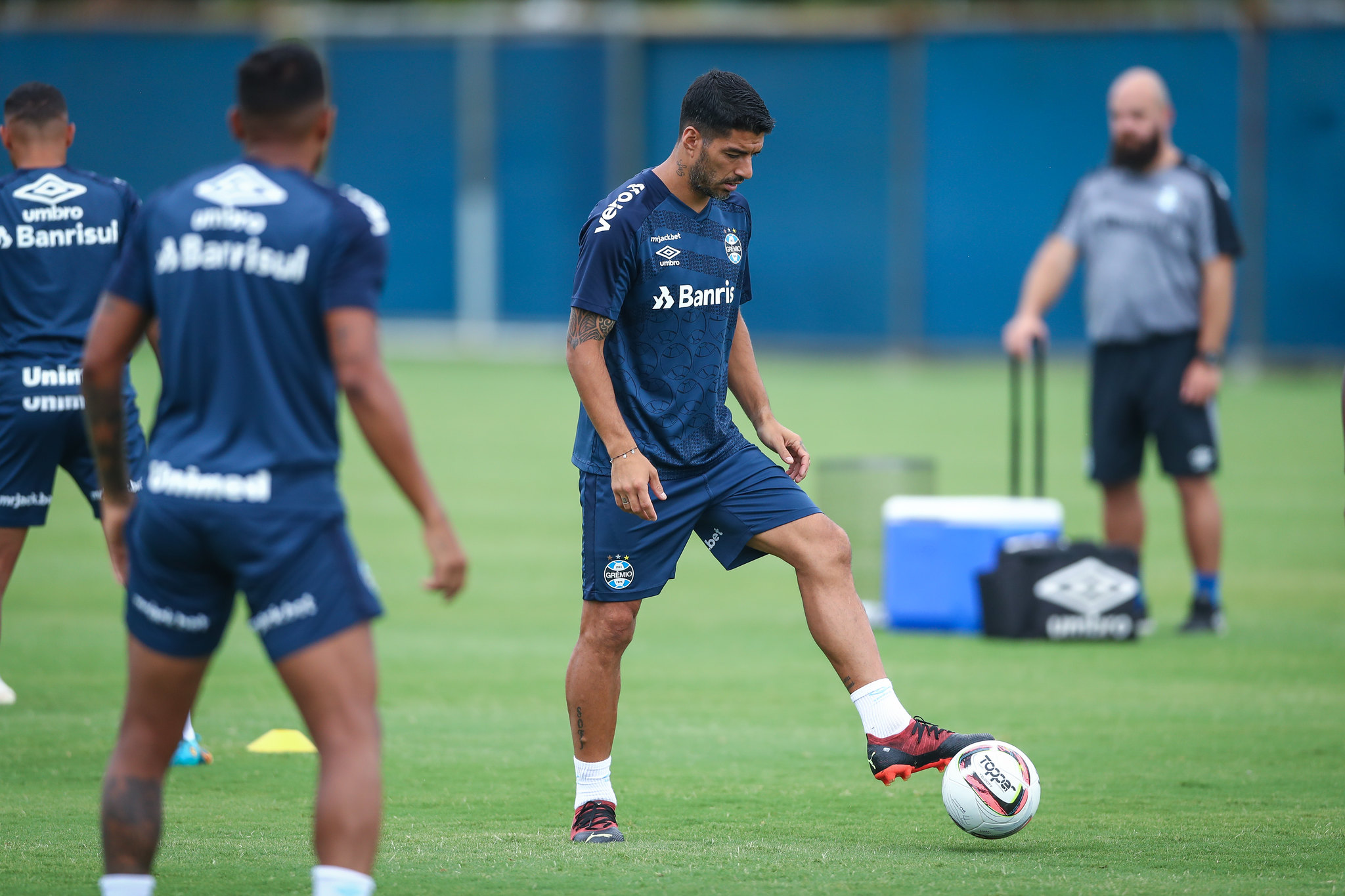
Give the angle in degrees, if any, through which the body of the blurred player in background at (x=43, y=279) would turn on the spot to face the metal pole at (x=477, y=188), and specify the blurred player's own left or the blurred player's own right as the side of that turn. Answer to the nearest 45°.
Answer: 0° — they already face it

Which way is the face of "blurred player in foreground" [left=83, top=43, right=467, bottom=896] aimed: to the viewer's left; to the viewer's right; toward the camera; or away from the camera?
away from the camera

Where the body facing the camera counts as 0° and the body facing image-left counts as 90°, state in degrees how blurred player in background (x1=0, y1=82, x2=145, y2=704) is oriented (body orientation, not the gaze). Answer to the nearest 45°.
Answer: approximately 180°

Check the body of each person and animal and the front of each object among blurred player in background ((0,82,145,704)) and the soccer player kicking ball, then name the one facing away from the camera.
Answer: the blurred player in background

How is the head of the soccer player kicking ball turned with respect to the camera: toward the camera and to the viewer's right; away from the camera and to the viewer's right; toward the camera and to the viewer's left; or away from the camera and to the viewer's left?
toward the camera and to the viewer's right

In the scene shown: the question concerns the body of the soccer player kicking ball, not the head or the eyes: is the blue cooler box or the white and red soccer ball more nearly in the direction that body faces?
the white and red soccer ball

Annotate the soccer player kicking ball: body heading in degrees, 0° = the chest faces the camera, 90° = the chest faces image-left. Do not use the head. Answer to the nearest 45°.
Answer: approximately 315°

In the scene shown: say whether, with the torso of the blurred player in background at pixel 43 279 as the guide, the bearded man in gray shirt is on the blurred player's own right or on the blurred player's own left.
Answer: on the blurred player's own right

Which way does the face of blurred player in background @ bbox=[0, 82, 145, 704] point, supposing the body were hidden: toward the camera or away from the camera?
away from the camera

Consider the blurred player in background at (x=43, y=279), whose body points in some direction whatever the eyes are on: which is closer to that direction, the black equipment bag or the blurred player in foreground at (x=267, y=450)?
the black equipment bag

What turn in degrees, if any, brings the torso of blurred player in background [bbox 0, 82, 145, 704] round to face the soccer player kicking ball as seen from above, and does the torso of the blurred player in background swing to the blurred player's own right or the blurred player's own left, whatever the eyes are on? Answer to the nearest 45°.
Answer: approximately 135° to the blurred player's own right

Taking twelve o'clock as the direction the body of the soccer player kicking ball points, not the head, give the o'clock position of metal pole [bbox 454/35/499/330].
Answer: The metal pole is roughly at 7 o'clock from the soccer player kicking ball.

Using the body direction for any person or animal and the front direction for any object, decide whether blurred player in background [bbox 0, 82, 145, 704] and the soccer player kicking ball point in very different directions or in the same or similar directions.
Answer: very different directions

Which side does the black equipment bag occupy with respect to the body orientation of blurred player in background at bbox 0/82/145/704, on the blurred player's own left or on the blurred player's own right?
on the blurred player's own right
